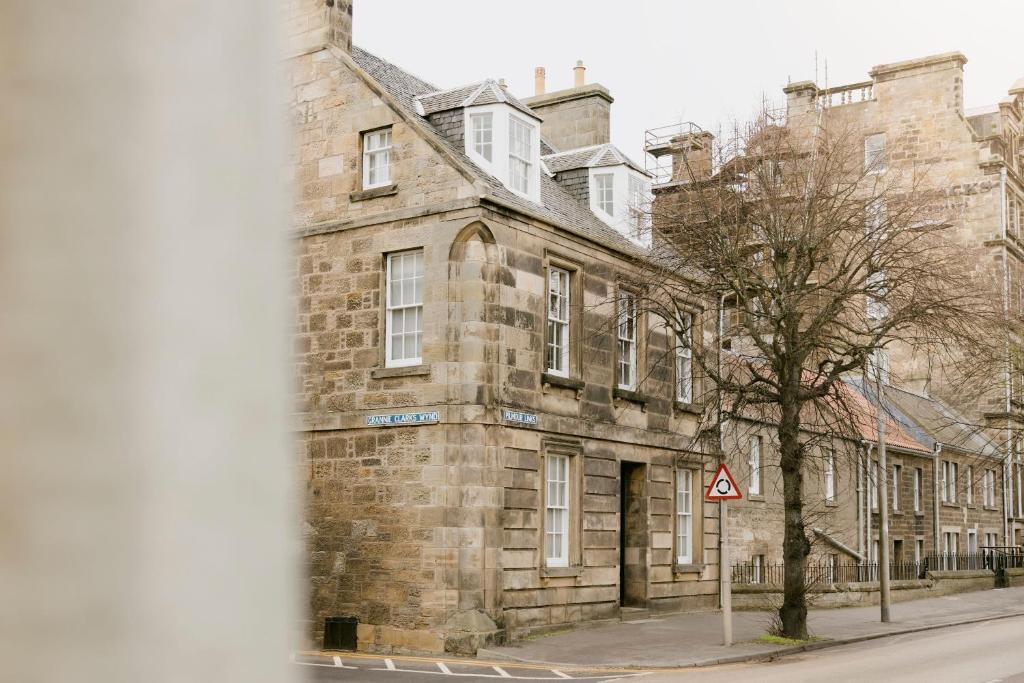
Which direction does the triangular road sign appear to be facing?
toward the camera

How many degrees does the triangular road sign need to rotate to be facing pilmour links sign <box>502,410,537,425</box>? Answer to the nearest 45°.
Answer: approximately 90° to its right

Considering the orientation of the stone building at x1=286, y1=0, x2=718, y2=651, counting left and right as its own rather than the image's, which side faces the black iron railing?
left

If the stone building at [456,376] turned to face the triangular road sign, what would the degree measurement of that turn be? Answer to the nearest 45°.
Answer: approximately 45° to its left

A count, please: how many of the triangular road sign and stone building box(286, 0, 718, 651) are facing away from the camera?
0
